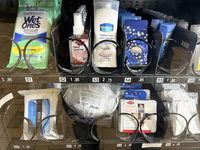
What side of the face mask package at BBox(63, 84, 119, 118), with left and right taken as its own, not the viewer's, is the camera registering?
front

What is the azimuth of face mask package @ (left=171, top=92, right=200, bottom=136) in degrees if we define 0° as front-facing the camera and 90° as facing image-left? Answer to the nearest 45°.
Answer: approximately 0°

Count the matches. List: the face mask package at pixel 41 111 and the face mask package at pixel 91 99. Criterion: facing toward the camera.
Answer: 2

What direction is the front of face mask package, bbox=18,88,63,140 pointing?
toward the camera
